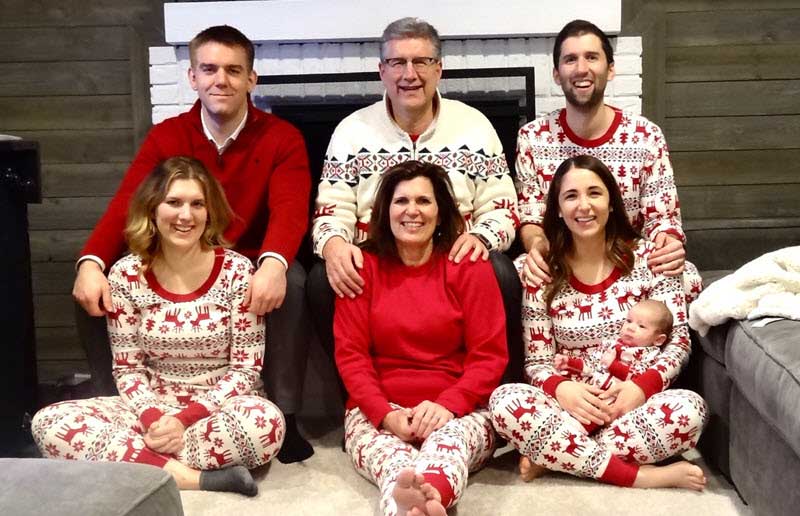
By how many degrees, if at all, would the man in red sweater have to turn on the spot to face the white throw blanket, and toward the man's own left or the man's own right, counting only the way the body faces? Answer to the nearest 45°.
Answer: approximately 45° to the man's own left

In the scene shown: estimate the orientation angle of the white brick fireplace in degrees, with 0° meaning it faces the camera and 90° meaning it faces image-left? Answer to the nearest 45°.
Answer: approximately 0°

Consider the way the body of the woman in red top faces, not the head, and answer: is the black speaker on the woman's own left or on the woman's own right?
on the woman's own right
